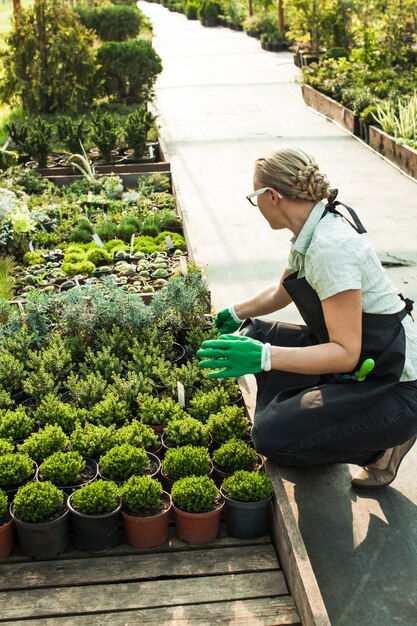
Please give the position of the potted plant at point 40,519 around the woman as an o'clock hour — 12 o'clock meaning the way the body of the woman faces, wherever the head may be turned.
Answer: The potted plant is roughly at 11 o'clock from the woman.

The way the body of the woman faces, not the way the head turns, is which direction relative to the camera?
to the viewer's left

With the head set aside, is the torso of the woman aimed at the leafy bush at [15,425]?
yes

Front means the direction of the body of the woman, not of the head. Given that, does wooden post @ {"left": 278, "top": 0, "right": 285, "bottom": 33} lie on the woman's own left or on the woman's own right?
on the woman's own right

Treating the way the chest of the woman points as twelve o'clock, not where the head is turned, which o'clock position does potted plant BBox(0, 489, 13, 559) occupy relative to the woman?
The potted plant is roughly at 11 o'clock from the woman.

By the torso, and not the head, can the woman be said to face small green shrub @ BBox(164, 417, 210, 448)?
yes

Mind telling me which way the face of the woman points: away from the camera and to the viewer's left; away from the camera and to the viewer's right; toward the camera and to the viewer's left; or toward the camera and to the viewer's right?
away from the camera and to the viewer's left
